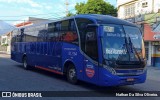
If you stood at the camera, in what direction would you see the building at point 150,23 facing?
facing the viewer and to the left of the viewer

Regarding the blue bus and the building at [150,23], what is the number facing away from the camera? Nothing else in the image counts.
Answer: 0

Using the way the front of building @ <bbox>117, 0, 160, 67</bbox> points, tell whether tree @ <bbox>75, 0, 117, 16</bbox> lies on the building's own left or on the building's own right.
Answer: on the building's own right

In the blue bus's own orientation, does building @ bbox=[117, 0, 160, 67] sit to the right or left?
on its left

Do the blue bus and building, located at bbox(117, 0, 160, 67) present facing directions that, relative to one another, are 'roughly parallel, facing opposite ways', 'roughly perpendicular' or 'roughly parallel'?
roughly perpendicular

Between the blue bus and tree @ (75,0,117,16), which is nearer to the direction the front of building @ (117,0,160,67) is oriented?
the blue bus

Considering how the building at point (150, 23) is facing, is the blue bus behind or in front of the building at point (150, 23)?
in front

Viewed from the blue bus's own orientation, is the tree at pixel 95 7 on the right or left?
on its left
